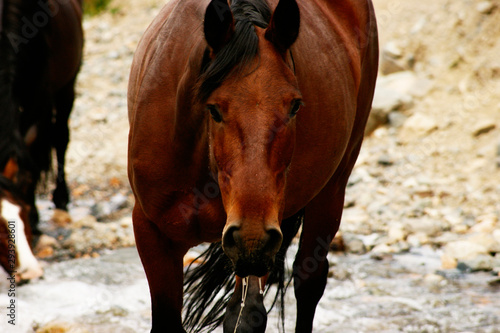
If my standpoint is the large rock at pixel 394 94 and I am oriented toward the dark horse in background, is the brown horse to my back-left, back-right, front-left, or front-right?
front-left

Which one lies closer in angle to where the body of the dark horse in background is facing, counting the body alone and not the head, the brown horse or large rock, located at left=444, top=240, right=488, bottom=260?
the brown horse

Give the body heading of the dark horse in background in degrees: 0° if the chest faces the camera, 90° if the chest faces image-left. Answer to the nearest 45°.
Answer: approximately 45°

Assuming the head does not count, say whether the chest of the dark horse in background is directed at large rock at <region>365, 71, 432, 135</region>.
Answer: no

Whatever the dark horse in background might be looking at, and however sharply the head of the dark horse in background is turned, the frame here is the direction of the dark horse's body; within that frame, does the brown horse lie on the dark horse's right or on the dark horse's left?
on the dark horse's left

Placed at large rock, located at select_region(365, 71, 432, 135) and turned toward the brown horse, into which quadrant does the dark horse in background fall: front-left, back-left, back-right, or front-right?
front-right

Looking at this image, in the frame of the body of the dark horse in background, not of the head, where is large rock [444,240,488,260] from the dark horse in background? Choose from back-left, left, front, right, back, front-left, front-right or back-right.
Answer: left
